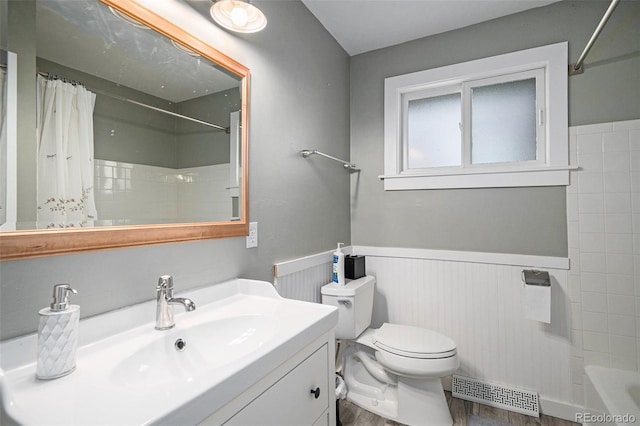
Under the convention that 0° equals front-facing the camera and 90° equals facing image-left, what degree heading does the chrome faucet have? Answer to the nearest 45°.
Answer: approximately 315°

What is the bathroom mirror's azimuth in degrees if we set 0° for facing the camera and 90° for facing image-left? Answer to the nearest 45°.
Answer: approximately 315°

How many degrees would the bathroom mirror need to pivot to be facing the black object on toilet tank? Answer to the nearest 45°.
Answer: approximately 45° to its left
